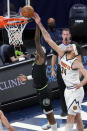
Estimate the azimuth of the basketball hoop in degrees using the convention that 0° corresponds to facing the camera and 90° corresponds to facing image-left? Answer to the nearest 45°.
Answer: approximately 270°
